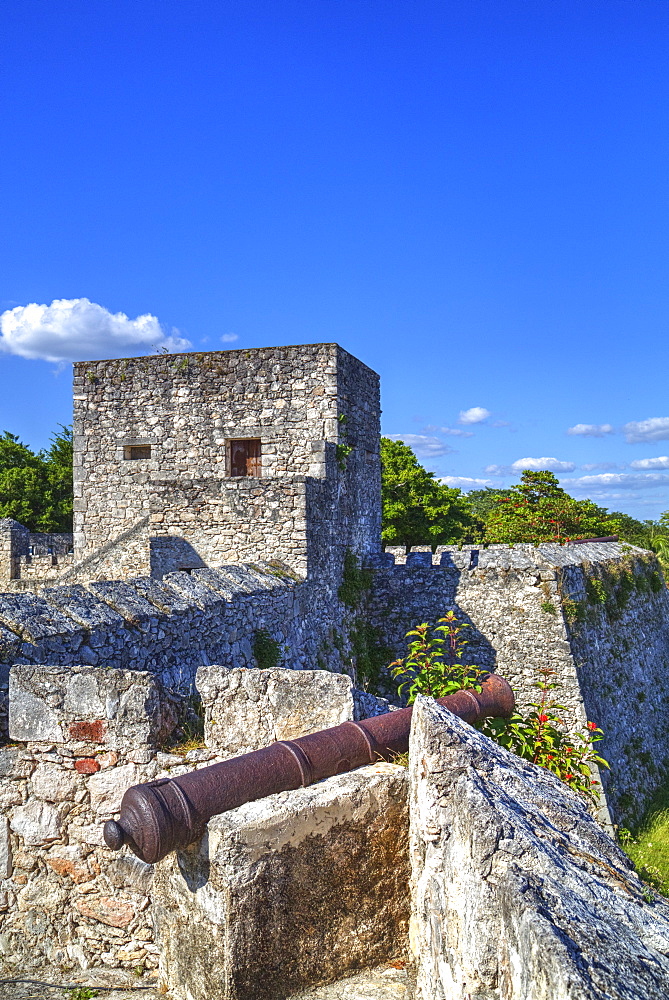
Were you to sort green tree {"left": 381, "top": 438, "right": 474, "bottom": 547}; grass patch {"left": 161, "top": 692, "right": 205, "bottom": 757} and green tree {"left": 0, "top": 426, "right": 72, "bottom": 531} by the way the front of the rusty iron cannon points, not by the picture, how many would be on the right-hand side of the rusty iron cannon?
0

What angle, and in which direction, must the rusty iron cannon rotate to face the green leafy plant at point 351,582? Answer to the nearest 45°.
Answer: approximately 45° to its left

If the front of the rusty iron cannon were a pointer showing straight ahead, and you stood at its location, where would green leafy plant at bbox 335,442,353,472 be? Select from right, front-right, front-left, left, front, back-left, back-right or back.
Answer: front-left

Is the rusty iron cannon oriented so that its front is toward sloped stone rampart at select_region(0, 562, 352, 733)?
no

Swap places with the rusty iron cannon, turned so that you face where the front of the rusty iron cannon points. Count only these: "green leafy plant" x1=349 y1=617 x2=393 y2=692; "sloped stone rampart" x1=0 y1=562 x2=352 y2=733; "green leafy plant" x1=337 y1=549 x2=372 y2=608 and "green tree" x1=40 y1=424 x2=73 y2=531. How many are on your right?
0

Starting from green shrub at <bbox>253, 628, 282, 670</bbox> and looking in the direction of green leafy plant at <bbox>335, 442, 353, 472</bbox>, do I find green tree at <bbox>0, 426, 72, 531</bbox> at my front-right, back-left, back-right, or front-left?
front-left

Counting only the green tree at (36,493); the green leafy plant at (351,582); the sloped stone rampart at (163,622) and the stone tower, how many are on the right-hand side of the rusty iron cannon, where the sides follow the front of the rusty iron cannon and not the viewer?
0

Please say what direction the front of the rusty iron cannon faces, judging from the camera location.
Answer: facing away from the viewer and to the right of the viewer

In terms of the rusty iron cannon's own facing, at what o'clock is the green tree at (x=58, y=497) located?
The green tree is roughly at 10 o'clock from the rusty iron cannon.

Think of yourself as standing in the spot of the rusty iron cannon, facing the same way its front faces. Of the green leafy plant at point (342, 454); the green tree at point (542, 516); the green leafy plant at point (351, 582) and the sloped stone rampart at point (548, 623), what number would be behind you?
0

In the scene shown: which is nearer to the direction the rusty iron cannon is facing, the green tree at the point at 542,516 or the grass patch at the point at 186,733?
the green tree

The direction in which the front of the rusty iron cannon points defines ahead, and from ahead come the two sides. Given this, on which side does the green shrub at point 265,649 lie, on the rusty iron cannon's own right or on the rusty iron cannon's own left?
on the rusty iron cannon's own left

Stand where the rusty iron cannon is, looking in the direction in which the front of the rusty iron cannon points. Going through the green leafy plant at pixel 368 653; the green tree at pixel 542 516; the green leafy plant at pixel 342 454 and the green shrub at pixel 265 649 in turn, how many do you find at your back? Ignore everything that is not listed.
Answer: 0

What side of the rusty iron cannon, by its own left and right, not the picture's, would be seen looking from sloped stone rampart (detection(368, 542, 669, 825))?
front

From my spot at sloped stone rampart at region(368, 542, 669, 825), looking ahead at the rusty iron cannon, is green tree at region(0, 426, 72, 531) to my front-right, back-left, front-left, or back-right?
back-right
